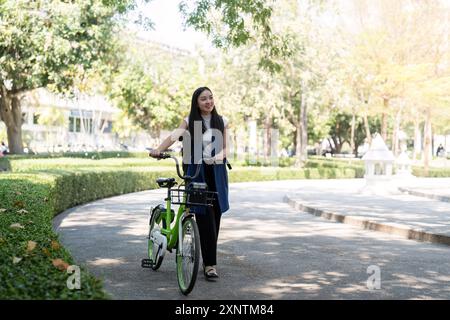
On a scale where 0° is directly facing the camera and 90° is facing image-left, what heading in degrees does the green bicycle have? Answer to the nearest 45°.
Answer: approximately 315°

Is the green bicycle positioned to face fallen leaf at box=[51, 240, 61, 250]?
no

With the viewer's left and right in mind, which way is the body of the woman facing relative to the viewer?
facing the viewer

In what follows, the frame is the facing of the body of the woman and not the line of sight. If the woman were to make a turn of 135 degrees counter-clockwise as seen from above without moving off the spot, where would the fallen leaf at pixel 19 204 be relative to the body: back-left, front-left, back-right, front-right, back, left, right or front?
left

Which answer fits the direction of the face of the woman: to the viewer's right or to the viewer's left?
to the viewer's right
